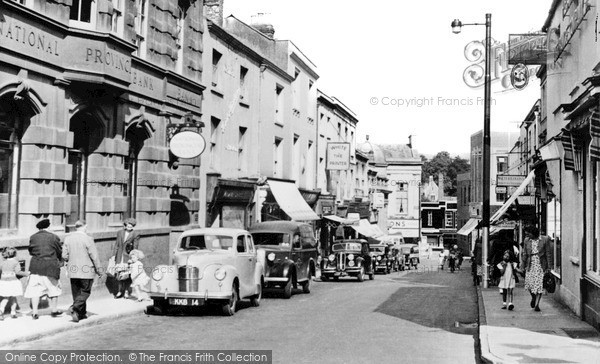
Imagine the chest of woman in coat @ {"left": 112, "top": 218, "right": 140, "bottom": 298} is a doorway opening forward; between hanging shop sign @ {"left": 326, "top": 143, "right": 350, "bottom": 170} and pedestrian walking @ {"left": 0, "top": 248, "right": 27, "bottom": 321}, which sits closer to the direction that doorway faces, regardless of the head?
the pedestrian walking

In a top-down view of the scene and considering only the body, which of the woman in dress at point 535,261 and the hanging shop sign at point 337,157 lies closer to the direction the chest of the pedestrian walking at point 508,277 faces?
the woman in dress

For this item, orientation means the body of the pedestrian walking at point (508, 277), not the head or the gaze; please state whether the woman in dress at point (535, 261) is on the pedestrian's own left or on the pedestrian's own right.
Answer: on the pedestrian's own left

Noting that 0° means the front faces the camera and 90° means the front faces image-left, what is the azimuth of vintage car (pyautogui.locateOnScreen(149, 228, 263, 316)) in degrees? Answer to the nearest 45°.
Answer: approximately 45°

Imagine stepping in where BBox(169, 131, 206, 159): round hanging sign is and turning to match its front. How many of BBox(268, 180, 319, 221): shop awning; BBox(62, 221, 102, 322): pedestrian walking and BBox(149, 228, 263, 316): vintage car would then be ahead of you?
2

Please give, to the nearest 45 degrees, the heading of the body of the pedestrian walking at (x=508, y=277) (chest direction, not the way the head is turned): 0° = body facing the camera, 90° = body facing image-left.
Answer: approximately 0°

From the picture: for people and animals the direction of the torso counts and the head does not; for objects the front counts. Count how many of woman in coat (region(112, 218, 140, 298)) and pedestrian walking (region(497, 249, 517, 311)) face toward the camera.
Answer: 2
